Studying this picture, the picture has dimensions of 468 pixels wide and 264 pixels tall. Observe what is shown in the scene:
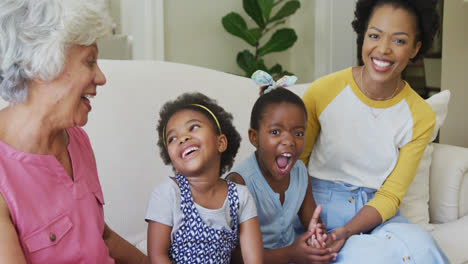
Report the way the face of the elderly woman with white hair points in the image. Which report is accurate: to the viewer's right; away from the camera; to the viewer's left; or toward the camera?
to the viewer's right

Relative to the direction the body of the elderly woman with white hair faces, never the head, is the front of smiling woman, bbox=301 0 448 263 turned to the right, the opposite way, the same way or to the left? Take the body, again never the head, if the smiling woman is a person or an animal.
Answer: to the right

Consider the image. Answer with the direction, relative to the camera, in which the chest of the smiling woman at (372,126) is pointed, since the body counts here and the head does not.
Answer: toward the camera

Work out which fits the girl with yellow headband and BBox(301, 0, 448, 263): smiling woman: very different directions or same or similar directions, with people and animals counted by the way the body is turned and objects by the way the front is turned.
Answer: same or similar directions

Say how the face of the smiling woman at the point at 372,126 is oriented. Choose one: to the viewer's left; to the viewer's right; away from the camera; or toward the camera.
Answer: toward the camera

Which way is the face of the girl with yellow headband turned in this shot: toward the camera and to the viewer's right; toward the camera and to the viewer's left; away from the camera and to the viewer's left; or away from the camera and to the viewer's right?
toward the camera and to the viewer's left

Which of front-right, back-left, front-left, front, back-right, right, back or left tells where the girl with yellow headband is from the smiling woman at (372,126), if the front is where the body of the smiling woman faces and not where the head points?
front-right

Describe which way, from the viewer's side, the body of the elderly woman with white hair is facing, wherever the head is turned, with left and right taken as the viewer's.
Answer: facing the viewer and to the right of the viewer

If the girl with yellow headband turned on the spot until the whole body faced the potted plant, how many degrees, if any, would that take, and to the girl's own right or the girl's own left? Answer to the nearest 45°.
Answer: approximately 180°

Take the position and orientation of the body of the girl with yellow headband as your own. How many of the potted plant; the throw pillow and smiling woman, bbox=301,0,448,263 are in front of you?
0

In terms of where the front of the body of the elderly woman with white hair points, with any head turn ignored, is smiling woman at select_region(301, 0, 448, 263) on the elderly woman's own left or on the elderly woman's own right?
on the elderly woman's own left

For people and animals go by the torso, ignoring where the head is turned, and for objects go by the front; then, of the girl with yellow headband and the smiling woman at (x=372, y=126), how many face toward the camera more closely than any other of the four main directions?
2
